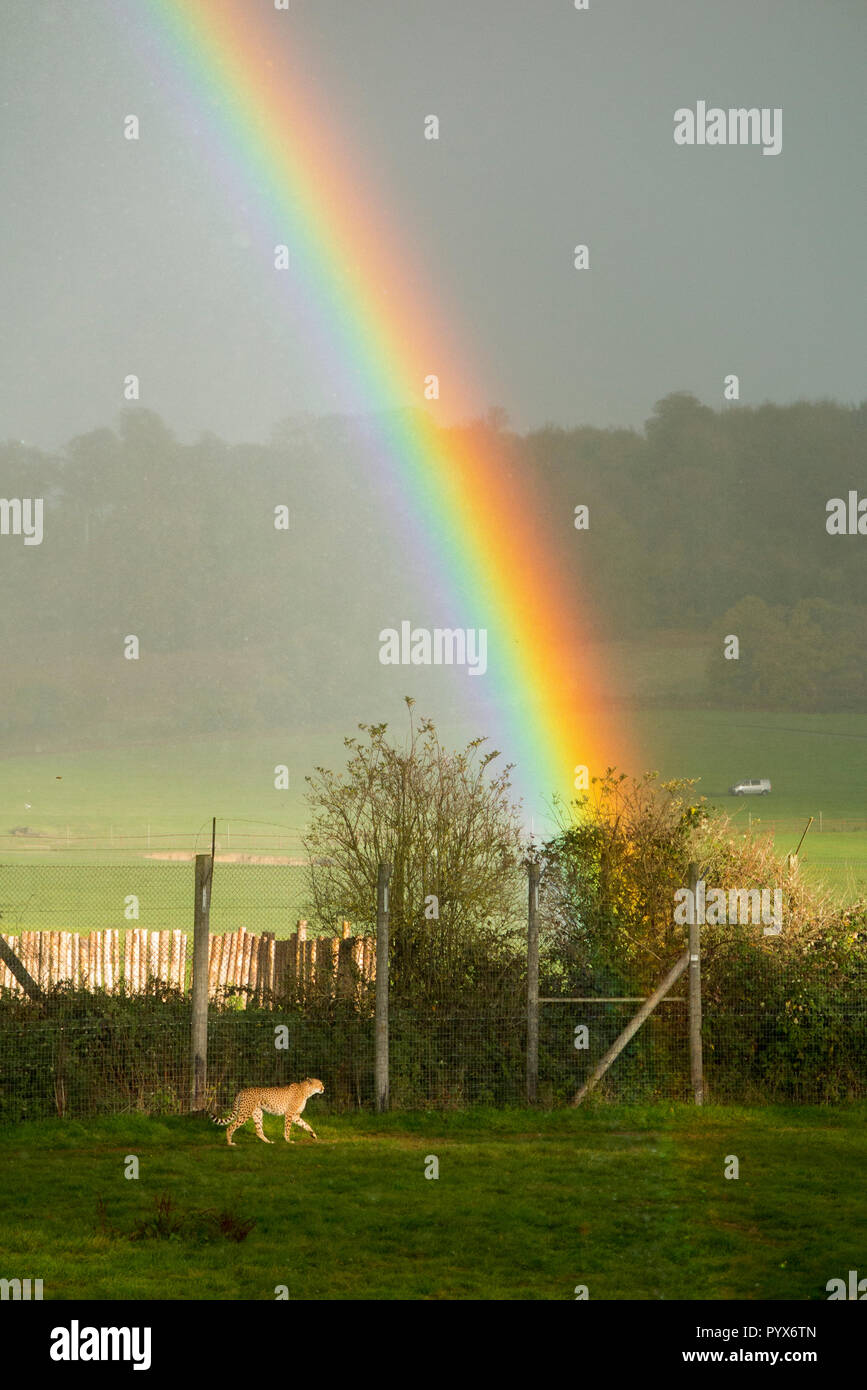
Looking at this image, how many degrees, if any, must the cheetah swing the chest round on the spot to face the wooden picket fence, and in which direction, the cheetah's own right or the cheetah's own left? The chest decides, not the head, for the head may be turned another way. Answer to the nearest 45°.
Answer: approximately 90° to the cheetah's own left

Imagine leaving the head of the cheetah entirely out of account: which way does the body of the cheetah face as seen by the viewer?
to the viewer's right
